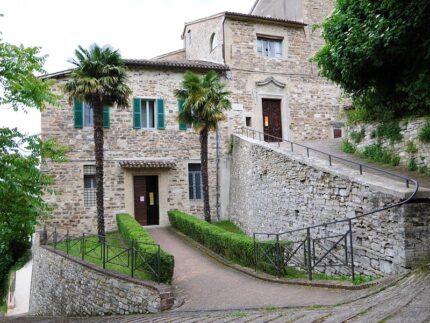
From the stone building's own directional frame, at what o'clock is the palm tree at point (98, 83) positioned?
The palm tree is roughly at 1 o'clock from the stone building.

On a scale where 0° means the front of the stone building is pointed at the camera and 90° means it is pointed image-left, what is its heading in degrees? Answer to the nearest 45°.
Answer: approximately 0°

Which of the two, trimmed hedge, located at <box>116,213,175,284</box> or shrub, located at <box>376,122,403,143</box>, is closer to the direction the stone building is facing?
the trimmed hedge
